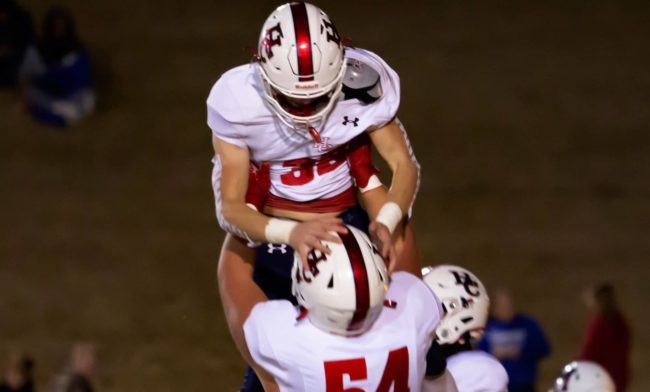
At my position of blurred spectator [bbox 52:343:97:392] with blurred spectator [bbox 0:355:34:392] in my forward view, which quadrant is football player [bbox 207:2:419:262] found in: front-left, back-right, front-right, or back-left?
back-left

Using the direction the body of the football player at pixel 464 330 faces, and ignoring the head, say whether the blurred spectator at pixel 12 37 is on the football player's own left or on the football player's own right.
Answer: on the football player's own right

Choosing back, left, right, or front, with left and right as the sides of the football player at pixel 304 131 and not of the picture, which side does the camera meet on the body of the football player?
front

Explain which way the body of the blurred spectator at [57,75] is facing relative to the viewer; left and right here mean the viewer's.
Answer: facing the viewer

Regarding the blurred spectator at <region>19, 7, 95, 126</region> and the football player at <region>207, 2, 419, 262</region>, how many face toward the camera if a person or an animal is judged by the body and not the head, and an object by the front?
2
